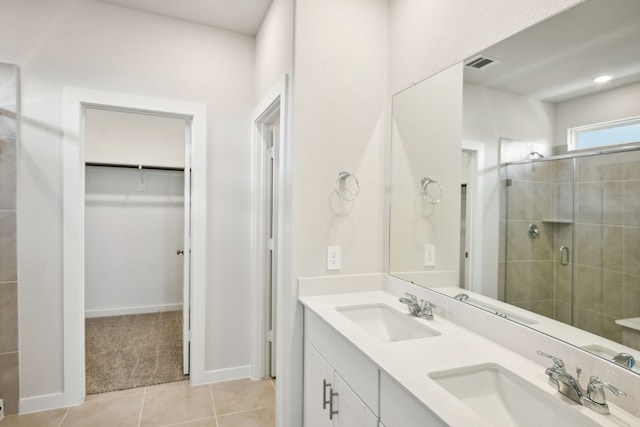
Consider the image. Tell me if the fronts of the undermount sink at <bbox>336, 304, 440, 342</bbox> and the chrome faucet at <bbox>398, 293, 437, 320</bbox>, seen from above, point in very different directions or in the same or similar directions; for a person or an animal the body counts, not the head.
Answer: same or similar directions

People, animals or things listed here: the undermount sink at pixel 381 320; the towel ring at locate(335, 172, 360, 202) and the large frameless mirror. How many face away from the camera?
0

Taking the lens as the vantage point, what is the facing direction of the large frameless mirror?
facing the viewer and to the left of the viewer

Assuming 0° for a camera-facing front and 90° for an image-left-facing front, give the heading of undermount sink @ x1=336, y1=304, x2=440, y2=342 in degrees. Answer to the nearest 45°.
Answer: approximately 45°

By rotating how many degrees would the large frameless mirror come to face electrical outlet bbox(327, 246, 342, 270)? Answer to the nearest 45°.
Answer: approximately 45° to its right

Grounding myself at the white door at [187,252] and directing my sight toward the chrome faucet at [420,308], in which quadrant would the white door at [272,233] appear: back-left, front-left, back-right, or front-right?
front-left

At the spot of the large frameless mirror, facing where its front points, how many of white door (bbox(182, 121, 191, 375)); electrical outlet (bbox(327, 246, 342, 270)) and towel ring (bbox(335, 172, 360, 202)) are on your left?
0

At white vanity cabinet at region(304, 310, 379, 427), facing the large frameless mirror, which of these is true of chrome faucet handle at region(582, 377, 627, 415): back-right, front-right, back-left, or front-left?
front-right

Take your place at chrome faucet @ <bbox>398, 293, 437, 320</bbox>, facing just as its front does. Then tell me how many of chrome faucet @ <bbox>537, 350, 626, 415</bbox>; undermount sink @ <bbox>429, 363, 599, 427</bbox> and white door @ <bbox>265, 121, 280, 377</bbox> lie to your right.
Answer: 1

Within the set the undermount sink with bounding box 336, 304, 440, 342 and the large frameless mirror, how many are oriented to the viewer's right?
0

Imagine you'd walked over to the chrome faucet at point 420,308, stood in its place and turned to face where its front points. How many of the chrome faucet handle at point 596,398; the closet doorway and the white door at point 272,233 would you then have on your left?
1

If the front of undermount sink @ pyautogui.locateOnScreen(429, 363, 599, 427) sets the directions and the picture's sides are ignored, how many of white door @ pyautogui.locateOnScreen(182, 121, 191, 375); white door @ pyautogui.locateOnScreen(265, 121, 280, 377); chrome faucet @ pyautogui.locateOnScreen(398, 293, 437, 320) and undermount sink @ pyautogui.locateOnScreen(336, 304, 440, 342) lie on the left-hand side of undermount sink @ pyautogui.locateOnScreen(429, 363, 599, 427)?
0
